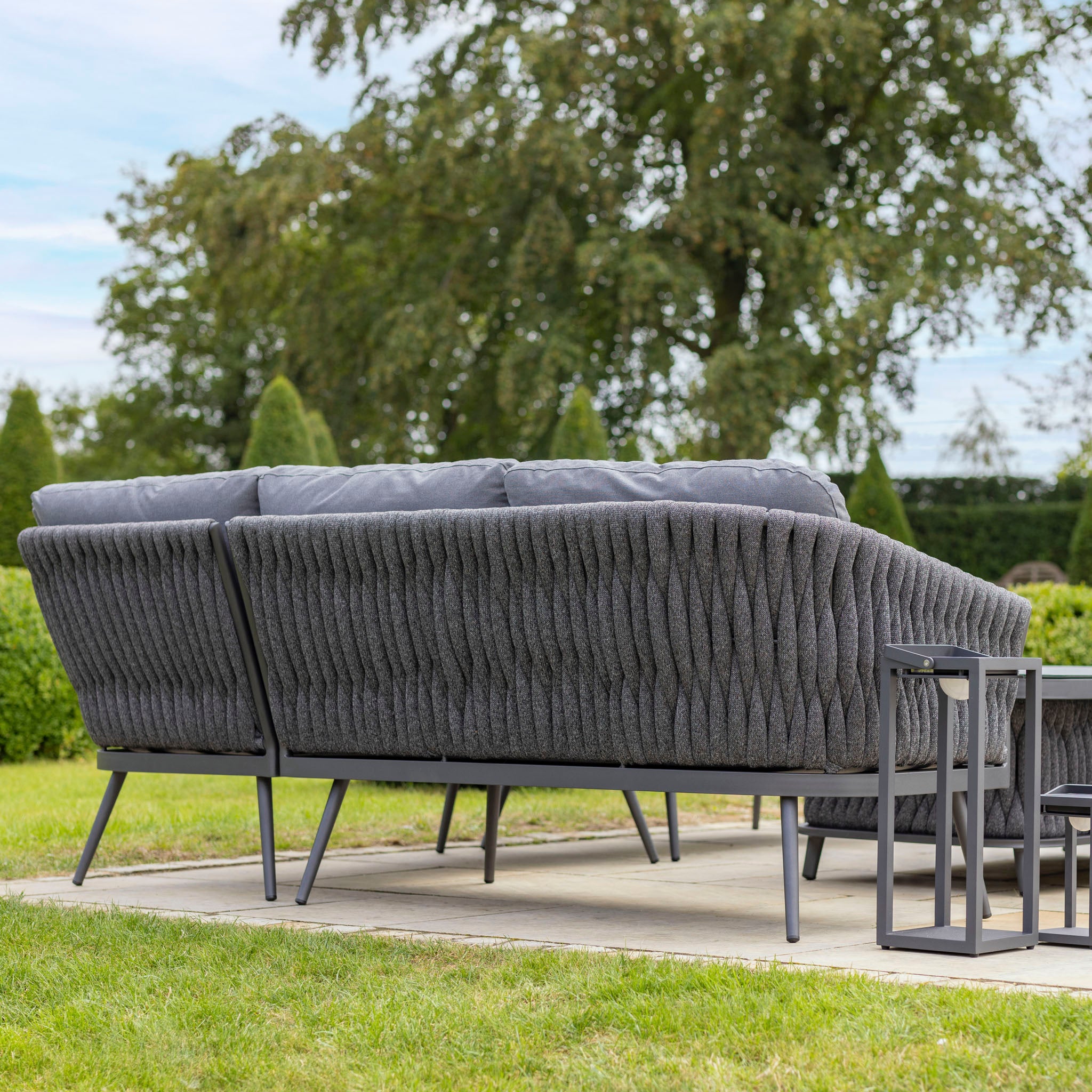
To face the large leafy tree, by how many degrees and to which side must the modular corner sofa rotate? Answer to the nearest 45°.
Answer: approximately 45° to its left

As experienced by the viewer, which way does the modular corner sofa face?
facing away from the viewer and to the right of the viewer

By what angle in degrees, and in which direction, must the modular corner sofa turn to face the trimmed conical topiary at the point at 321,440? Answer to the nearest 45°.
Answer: approximately 45° to its left

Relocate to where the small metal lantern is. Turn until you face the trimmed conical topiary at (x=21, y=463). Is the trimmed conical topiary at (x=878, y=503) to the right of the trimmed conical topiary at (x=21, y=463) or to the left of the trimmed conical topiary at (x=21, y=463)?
right

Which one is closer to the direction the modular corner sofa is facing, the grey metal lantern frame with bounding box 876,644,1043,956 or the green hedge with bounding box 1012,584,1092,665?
the green hedge

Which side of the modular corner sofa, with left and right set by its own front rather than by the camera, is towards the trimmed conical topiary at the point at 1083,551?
front

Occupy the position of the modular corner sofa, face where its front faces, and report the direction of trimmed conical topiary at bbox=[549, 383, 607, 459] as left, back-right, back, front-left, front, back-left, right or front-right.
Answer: front-left

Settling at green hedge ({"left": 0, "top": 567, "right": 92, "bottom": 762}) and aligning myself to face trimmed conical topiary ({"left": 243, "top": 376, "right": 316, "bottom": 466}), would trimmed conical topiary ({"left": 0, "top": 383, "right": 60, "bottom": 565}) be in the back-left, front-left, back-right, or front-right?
front-left

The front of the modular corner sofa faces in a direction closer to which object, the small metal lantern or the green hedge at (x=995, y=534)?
the green hedge

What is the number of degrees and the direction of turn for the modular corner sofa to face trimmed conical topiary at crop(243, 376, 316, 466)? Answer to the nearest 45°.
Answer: approximately 45° to its left

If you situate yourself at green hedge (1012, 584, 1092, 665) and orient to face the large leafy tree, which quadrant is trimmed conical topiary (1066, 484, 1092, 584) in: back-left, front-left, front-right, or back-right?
front-right

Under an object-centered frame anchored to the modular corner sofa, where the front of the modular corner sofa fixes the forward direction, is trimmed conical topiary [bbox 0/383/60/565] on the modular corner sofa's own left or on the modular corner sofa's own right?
on the modular corner sofa's own left
